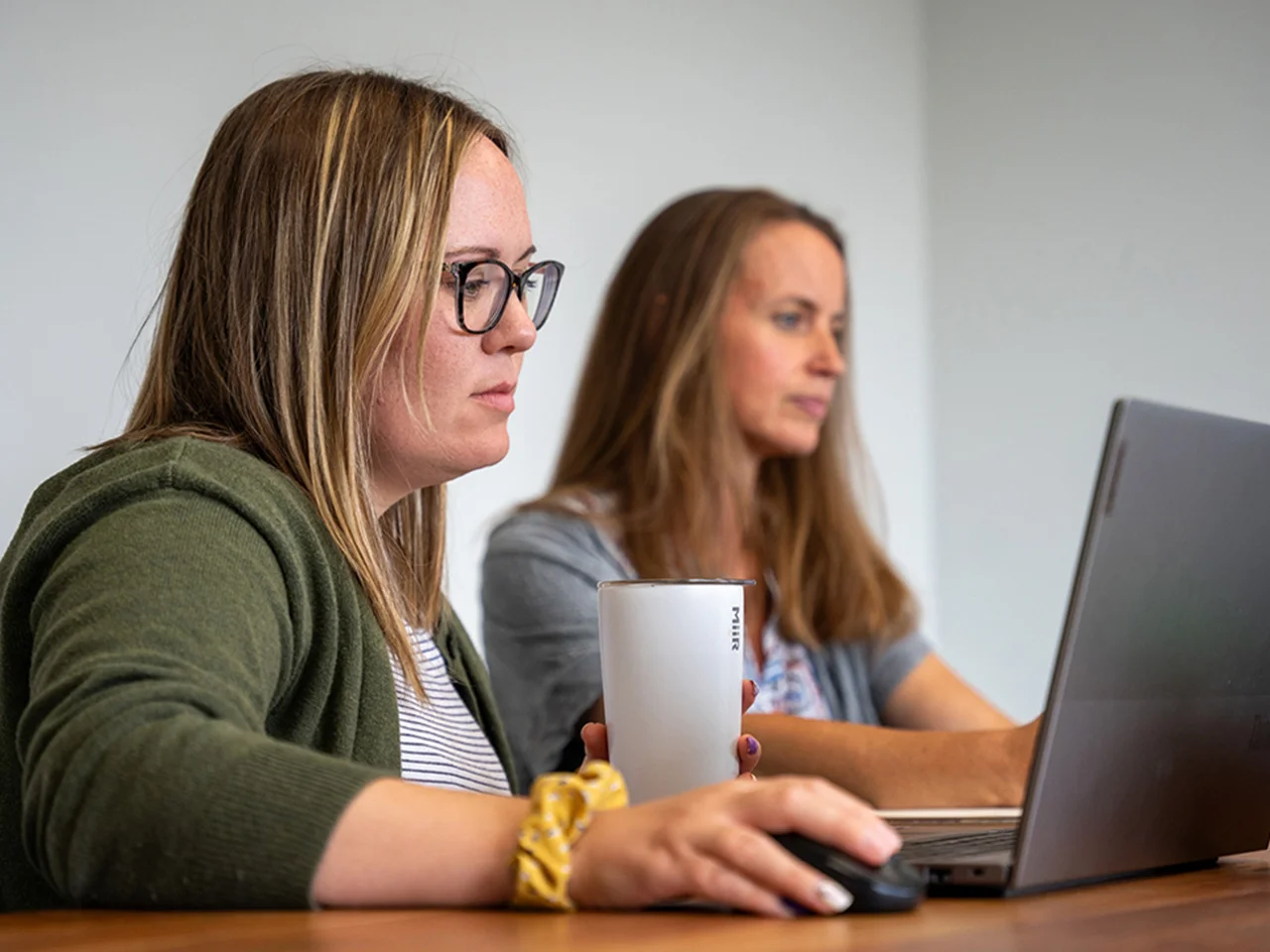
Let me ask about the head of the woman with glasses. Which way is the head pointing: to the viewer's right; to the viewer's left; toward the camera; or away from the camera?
to the viewer's right

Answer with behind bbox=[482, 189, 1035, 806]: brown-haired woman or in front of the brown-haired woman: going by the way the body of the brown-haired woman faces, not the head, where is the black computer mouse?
in front

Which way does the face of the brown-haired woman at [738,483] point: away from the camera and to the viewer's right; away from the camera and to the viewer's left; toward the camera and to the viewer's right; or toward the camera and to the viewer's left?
toward the camera and to the viewer's right

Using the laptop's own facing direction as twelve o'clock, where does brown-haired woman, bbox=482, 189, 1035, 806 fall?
The brown-haired woman is roughly at 1 o'clock from the laptop.

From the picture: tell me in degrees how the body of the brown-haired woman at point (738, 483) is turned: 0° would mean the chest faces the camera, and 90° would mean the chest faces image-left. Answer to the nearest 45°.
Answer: approximately 315°

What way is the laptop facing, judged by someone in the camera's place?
facing away from the viewer and to the left of the viewer

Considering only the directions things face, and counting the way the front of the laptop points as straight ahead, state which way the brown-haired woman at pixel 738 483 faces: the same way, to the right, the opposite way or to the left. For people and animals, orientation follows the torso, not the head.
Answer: the opposite way
